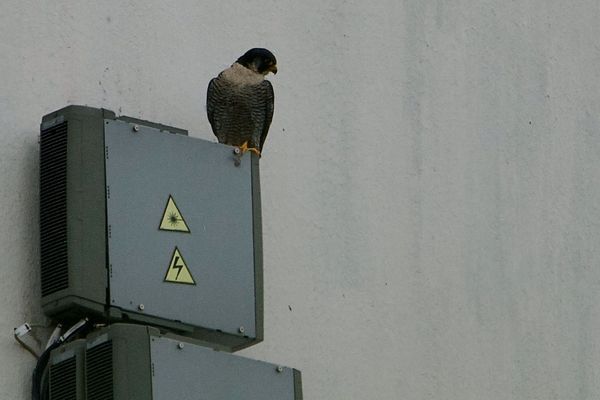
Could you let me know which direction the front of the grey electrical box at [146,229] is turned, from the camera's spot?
facing the viewer and to the right of the viewer
